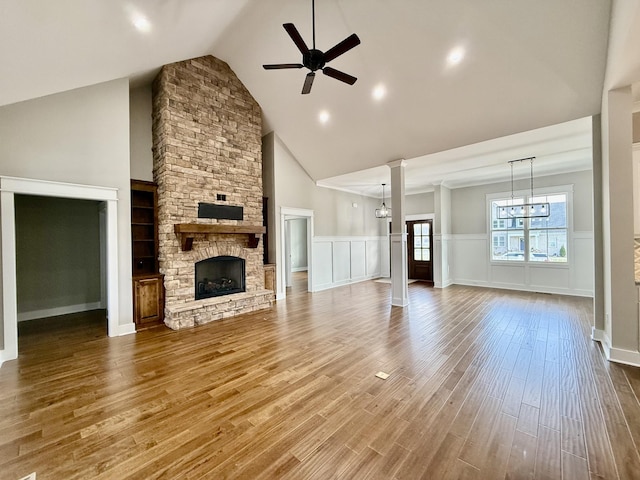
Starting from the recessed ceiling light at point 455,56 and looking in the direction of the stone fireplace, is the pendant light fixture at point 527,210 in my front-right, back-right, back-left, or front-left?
back-right

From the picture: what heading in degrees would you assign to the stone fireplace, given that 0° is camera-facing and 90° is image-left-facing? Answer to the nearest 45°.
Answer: approximately 315°

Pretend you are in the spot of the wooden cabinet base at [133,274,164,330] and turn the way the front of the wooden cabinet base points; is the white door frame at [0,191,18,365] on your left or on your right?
on your right

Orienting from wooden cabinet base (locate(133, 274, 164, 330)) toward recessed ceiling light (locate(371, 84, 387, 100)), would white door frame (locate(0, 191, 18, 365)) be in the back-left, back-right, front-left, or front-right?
back-right

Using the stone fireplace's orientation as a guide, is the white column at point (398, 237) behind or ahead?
ahead

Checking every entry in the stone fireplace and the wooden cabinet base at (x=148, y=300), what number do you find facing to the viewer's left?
0

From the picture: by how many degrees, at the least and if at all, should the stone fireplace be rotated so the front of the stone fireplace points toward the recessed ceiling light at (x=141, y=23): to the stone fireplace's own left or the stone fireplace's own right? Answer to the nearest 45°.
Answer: approximately 45° to the stone fireplace's own right

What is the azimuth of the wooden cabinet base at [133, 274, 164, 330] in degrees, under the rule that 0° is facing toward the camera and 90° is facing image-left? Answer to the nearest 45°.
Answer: approximately 315°
